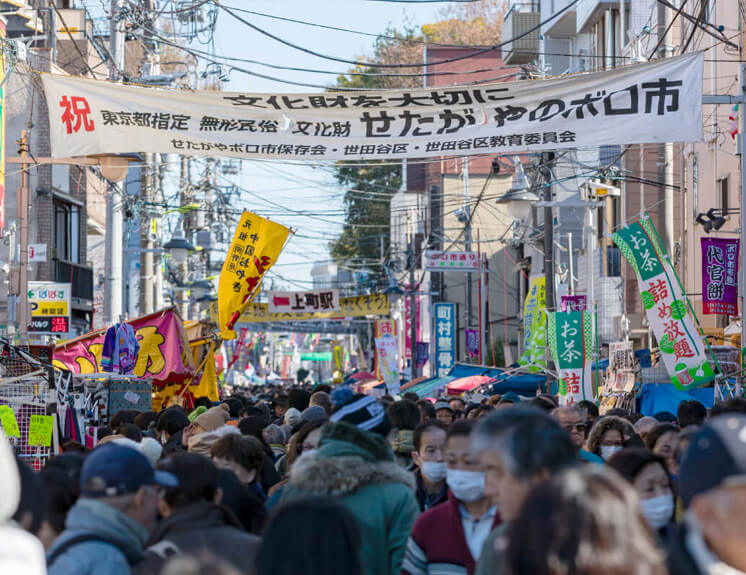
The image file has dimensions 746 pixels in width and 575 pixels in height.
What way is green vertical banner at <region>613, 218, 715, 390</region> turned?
toward the camera

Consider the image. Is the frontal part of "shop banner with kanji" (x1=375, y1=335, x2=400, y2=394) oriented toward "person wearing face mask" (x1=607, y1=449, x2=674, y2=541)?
yes

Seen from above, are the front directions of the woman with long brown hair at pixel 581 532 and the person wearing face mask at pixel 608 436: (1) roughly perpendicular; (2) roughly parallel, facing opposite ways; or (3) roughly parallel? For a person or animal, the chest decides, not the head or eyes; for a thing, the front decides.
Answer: roughly parallel, facing opposite ways

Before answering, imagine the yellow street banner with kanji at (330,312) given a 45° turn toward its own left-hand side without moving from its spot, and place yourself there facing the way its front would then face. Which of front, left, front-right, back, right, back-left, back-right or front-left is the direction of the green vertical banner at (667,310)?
front-right

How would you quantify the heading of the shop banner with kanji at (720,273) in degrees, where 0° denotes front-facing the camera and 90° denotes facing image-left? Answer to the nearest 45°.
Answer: approximately 0°

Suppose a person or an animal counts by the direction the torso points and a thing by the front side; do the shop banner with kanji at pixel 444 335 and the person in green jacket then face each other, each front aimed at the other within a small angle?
yes

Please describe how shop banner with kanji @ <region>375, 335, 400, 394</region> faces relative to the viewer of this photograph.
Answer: facing the viewer

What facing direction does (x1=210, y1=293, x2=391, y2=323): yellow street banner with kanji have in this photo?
toward the camera

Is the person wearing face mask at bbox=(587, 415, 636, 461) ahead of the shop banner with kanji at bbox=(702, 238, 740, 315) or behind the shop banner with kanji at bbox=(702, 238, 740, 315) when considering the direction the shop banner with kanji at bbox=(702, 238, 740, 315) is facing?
ahead

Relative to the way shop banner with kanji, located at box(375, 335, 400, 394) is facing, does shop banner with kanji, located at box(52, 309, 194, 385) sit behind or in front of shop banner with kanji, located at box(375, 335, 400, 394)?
in front

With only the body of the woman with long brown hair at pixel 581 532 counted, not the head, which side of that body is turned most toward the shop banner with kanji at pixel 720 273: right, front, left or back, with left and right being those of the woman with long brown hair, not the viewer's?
front

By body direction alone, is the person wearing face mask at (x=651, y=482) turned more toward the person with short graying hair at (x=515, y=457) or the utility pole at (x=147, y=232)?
the person with short graying hair

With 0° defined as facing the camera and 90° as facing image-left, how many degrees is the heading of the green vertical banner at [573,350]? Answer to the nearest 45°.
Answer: approximately 0°

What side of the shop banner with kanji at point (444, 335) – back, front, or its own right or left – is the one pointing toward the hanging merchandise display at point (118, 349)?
front

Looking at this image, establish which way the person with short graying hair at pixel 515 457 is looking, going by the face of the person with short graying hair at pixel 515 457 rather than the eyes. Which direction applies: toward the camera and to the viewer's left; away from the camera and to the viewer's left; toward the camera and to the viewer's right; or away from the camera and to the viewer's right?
toward the camera and to the viewer's left

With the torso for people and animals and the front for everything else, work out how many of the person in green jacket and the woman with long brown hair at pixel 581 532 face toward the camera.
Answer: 0

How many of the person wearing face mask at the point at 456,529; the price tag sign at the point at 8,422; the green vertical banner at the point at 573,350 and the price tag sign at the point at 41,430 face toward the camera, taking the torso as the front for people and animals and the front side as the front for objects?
4

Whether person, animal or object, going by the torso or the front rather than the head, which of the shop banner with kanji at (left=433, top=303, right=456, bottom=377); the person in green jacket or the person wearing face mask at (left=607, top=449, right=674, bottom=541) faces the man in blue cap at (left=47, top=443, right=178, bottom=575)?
the shop banner with kanji
